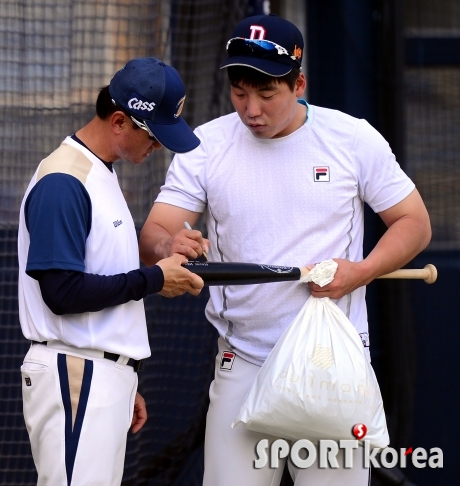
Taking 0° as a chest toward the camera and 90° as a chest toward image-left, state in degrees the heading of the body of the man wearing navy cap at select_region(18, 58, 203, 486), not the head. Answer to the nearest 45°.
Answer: approximately 270°

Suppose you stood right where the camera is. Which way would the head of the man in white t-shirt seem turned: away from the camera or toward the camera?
toward the camera

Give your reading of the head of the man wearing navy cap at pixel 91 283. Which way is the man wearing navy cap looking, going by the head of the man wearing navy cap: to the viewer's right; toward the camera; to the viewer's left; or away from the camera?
to the viewer's right

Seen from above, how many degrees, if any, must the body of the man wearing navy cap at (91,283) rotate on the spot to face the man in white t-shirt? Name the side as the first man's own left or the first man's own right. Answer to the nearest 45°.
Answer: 0° — they already face them
